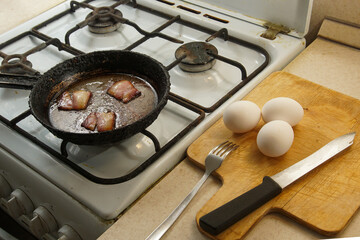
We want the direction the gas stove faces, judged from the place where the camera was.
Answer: facing the viewer and to the left of the viewer
